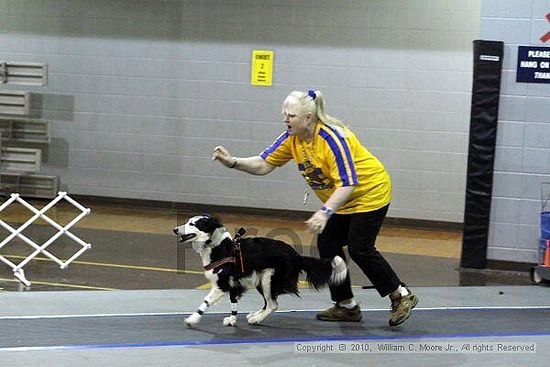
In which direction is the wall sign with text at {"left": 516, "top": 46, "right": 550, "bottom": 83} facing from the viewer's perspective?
toward the camera

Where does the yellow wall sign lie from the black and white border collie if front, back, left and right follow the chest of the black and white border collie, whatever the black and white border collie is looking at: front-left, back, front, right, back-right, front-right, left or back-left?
right

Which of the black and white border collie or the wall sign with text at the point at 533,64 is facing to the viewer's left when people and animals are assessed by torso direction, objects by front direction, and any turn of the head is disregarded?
the black and white border collie

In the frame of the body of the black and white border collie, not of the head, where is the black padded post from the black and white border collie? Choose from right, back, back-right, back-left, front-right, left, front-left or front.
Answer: back-right

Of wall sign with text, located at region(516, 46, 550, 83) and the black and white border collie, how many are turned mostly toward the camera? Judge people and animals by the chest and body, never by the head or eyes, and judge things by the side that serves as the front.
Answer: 1

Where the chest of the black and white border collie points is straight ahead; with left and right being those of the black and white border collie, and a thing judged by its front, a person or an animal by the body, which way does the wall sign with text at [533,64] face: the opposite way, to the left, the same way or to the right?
to the left

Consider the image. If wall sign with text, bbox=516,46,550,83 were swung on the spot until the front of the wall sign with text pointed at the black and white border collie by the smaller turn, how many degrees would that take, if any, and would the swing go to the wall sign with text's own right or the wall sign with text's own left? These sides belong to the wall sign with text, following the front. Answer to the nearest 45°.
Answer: approximately 45° to the wall sign with text's own right

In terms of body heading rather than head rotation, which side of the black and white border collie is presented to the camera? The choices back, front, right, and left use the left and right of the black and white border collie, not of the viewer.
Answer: left

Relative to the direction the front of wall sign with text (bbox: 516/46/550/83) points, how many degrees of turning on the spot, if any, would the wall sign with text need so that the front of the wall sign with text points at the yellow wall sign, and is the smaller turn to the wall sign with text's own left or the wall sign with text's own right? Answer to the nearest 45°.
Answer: approximately 135° to the wall sign with text's own right

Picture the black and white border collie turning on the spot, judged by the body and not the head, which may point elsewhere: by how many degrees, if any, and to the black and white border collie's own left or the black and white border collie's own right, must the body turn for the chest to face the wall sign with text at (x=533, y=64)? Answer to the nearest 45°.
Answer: approximately 135° to the black and white border collie's own right

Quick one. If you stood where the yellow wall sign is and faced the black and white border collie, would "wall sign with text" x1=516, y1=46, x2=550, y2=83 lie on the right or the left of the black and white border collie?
left

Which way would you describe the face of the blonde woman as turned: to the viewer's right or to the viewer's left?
to the viewer's left
